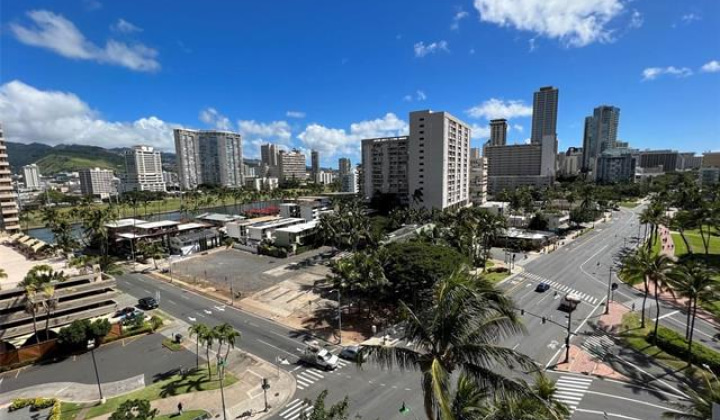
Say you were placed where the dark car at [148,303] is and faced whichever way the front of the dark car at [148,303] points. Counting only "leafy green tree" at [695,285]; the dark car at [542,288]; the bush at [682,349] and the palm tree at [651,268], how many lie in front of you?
4

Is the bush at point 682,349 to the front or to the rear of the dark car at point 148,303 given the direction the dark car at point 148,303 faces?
to the front

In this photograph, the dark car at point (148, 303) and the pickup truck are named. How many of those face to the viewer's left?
0

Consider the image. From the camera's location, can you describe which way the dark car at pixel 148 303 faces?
facing the viewer and to the right of the viewer

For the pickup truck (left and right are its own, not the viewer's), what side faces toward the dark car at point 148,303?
back

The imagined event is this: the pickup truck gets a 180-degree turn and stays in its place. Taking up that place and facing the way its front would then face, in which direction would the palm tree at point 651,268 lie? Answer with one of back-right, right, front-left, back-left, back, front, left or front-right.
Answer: back-right

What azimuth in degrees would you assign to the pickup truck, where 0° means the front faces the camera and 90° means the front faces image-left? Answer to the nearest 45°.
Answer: approximately 315°

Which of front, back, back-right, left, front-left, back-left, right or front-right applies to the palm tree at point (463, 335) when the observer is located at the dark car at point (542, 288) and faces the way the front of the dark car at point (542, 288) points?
front-left

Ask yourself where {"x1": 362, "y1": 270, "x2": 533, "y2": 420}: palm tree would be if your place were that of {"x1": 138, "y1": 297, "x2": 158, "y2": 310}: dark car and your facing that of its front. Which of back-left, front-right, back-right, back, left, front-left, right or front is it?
front-right

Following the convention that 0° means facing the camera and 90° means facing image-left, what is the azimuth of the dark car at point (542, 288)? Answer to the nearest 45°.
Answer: approximately 45°

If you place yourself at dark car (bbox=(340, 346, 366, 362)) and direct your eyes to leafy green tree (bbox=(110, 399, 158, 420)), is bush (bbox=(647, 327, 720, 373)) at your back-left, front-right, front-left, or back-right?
back-left
